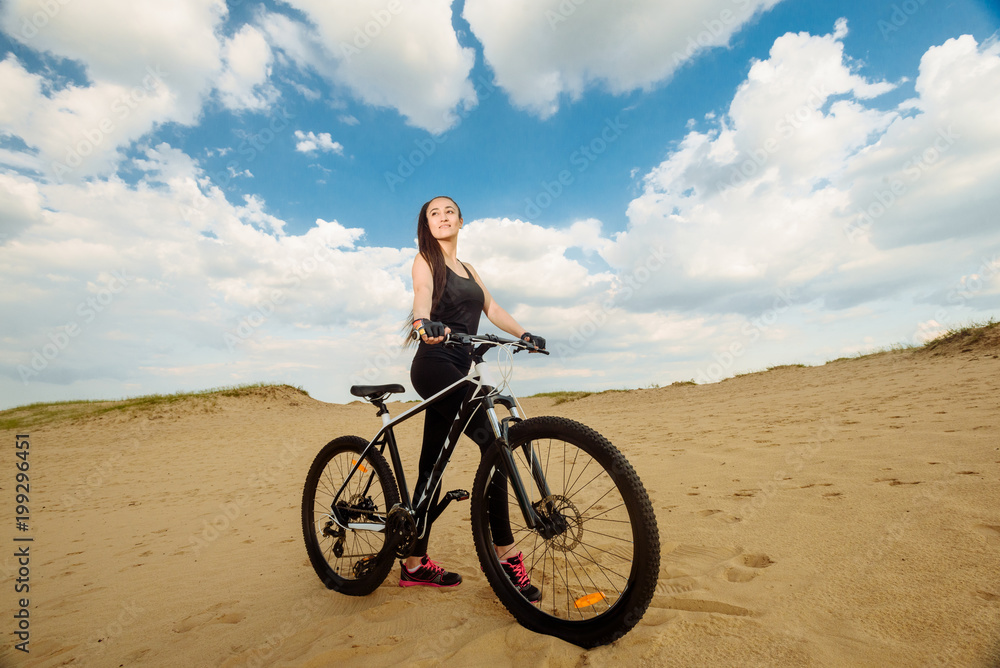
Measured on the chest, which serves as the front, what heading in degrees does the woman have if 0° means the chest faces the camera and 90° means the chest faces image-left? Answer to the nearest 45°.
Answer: approximately 315°
